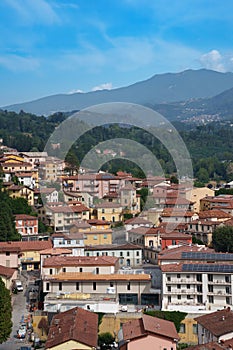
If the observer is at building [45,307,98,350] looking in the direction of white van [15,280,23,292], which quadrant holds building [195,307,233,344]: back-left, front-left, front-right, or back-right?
back-right

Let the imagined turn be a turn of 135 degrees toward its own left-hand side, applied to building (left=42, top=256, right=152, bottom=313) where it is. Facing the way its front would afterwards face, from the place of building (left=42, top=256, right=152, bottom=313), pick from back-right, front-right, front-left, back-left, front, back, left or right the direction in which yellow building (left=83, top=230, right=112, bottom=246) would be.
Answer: front-left

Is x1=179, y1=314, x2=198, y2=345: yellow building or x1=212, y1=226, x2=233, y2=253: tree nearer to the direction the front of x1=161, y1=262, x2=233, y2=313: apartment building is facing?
the yellow building

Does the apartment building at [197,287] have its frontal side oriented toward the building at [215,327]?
yes

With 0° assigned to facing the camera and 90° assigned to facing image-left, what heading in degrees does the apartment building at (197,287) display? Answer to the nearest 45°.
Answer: approximately 0°

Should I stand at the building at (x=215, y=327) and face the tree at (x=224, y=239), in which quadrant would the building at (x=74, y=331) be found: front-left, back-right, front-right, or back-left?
back-left

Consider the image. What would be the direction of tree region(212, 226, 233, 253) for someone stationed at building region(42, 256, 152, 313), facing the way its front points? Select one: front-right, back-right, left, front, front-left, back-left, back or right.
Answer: back-left

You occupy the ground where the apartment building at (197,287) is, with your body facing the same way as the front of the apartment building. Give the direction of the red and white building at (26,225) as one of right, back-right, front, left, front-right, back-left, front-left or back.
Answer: back-right

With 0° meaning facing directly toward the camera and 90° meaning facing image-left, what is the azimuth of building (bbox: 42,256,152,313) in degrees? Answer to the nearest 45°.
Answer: approximately 0°

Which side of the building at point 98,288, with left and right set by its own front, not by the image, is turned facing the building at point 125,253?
back

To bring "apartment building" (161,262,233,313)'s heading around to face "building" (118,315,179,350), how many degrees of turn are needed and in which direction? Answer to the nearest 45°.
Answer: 0° — it already faces it

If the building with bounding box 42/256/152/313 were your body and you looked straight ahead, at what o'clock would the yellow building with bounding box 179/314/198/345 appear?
The yellow building is roughly at 10 o'clock from the building.
